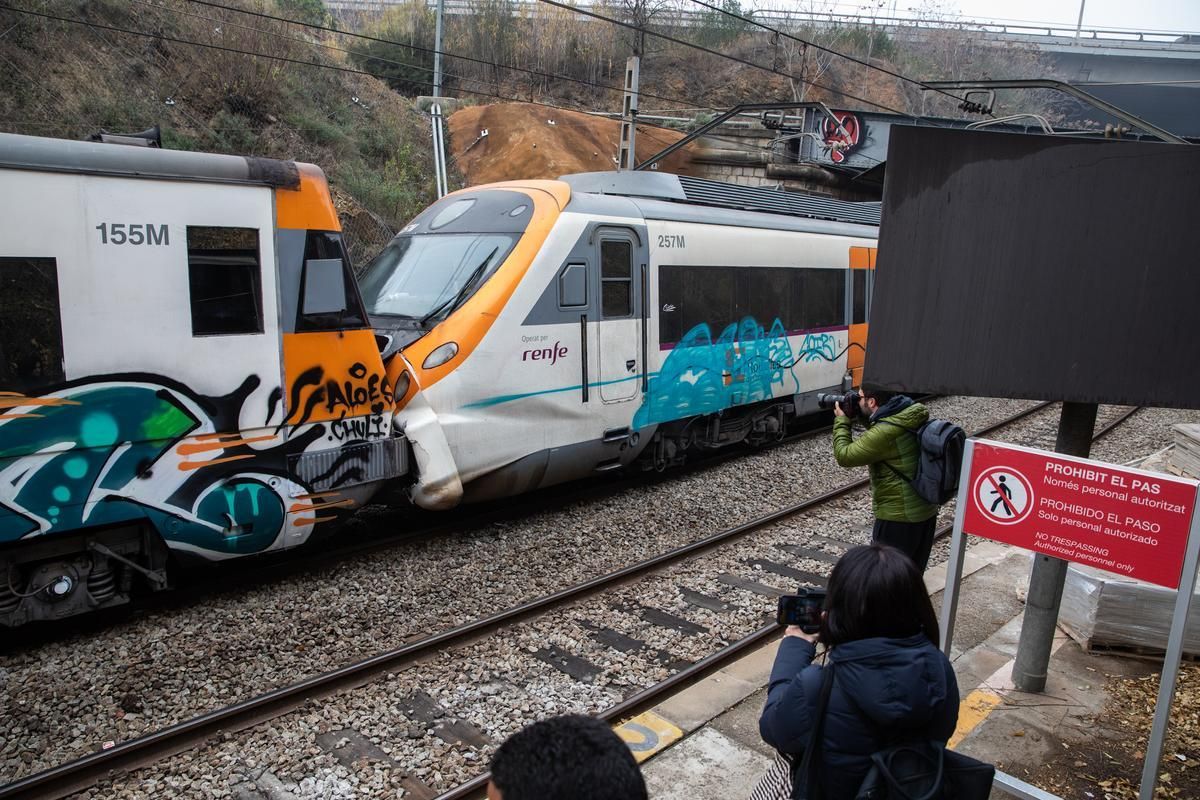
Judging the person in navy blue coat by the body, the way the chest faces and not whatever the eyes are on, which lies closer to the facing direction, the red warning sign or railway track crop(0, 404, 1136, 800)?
the railway track

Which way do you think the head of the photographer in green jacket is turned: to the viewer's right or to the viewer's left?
to the viewer's left

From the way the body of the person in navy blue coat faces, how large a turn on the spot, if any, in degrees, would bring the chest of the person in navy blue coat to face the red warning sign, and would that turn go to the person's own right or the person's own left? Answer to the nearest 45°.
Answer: approximately 90° to the person's own right

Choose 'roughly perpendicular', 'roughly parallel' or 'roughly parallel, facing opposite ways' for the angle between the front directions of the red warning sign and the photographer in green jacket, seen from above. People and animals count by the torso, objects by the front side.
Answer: roughly perpendicular

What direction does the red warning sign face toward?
toward the camera

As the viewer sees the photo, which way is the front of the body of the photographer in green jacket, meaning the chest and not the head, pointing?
to the viewer's left

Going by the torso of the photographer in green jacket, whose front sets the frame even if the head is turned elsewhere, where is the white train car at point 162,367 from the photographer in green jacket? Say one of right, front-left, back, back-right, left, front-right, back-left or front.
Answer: front

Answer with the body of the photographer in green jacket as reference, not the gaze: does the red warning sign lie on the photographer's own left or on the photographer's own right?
on the photographer's own left

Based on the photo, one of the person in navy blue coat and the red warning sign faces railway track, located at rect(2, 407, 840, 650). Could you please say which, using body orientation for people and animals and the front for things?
the person in navy blue coat

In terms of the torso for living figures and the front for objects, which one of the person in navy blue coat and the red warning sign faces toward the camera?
the red warning sign

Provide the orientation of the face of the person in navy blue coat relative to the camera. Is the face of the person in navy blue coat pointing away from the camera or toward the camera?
away from the camera

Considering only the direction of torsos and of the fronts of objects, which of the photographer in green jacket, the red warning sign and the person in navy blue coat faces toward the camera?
the red warning sign

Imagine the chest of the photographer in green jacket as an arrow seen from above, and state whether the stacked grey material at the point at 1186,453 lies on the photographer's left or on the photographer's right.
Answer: on the photographer's right

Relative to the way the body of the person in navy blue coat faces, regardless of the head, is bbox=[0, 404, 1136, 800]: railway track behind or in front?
in front

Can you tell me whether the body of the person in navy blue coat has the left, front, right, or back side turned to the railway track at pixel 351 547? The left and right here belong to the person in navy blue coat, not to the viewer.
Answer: front

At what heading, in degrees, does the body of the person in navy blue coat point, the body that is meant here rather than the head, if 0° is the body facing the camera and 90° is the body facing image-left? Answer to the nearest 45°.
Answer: approximately 135°

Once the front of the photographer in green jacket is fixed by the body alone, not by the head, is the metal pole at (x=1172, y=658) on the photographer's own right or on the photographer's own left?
on the photographer's own left

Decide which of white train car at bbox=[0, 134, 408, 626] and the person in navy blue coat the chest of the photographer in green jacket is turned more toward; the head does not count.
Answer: the white train car

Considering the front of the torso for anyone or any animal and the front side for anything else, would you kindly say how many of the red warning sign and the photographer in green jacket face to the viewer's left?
1
